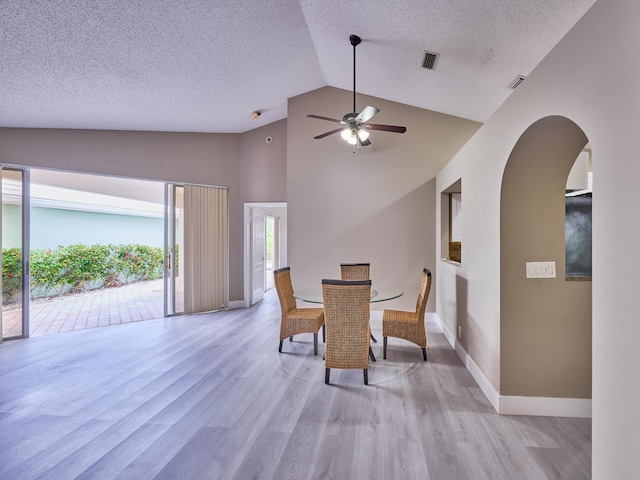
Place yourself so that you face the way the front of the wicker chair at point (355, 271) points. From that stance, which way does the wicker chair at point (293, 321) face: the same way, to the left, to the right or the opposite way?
to the left

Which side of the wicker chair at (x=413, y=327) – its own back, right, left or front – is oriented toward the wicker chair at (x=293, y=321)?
front

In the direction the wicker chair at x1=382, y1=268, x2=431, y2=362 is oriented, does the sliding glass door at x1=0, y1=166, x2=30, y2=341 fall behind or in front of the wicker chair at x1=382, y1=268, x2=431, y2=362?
in front

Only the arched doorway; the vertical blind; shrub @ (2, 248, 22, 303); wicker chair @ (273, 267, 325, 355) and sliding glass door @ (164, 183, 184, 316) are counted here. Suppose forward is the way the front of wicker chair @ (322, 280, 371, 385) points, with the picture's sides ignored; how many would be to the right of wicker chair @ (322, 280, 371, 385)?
1

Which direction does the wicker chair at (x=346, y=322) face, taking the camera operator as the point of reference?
facing away from the viewer

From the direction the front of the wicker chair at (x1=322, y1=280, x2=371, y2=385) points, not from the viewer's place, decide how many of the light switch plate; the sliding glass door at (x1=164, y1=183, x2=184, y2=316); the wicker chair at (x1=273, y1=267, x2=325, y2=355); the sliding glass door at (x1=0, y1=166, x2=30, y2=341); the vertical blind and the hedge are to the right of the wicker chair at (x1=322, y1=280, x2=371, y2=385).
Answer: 1

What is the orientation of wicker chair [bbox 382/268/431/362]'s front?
to the viewer's left

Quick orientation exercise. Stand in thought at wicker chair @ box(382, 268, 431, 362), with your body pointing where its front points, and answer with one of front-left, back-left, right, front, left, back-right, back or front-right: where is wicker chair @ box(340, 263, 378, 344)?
front-right

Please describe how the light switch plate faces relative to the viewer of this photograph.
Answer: facing the viewer

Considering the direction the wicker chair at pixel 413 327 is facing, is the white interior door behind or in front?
in front

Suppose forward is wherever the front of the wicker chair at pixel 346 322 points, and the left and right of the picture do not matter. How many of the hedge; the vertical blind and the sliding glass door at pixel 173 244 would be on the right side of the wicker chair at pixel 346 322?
0

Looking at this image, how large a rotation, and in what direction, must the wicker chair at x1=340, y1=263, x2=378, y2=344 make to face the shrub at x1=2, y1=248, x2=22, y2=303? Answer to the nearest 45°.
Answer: approximately 90° to its right

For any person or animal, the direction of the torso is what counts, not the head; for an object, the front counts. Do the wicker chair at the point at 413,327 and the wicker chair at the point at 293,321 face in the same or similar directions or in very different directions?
very different directions

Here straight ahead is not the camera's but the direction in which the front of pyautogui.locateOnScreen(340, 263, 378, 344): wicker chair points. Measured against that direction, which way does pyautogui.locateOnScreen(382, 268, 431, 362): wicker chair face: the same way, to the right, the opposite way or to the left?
to the right

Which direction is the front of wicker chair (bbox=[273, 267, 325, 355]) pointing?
to the viewer's right

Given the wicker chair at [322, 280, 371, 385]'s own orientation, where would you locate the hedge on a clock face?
The hedge is roughly at 10 o'clock from the wicker chair.
